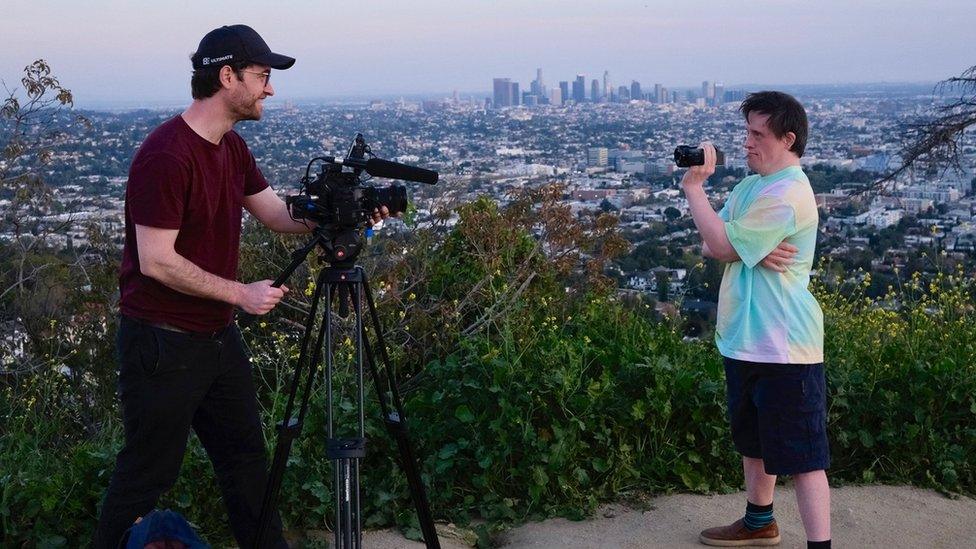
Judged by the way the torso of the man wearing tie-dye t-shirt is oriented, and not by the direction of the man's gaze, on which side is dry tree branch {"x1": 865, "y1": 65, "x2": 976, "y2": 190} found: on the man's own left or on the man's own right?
on the man's own right

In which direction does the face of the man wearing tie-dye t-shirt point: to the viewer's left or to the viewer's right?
to the viewer's left

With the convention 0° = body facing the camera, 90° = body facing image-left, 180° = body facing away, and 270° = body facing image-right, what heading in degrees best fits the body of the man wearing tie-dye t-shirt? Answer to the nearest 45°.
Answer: approximately 90°

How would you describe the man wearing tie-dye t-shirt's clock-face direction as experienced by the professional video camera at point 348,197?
The man wearing tie-dye t-shirt is roughly at 12 o'clock from the professional video camera.

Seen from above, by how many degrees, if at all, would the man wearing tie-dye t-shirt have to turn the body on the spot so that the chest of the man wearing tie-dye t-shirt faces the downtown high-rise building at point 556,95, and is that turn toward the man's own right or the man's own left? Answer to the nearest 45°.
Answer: approximately 90° to the man's own right

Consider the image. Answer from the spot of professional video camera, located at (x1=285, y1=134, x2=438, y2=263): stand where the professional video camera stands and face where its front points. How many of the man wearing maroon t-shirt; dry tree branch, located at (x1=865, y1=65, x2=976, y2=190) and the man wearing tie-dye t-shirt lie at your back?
1

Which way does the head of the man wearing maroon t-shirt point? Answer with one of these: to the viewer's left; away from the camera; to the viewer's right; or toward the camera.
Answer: to the viewer's right

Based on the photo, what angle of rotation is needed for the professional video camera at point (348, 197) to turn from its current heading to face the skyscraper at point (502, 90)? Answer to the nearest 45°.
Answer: approximately 90° to its left

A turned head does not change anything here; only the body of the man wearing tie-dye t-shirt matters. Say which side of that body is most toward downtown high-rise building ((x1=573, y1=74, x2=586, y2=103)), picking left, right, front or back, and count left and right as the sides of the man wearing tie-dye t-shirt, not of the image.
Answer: right

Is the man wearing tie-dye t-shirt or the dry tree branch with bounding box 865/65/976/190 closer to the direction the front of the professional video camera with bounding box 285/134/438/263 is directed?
the man wearing tie-dye t-shirt

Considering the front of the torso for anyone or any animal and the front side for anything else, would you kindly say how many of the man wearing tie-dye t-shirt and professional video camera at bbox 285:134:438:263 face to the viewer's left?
1

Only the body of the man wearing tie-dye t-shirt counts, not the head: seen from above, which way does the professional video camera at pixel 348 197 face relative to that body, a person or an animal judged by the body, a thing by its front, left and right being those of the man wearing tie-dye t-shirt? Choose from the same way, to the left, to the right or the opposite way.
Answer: the opposite way

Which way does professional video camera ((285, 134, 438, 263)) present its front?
to the viewer's right

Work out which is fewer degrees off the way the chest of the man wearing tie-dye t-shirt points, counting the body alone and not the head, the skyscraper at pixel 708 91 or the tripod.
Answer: the tripod
